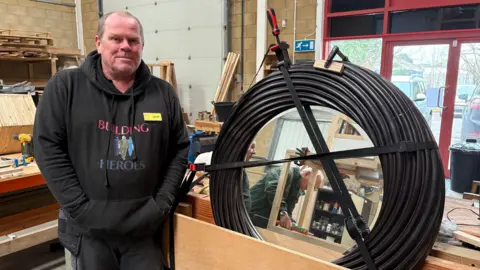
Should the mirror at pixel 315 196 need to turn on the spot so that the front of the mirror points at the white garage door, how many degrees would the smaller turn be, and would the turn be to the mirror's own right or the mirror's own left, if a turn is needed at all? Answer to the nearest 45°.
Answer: approximately 135° to the mirror's own right

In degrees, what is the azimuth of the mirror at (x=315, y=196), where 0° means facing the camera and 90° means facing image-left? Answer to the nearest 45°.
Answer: approximately 0°

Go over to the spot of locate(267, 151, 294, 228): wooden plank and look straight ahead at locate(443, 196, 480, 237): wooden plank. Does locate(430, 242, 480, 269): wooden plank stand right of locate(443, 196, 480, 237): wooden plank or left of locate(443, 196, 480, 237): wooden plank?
right

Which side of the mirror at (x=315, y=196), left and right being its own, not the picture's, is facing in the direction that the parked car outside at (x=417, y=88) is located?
back

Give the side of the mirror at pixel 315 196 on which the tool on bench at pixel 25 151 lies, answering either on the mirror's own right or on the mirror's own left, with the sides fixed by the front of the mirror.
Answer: on the mirror's own right

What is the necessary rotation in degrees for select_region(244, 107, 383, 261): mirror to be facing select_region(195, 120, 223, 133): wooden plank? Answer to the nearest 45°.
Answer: approximately 135° to its right

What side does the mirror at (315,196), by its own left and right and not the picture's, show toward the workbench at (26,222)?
right
